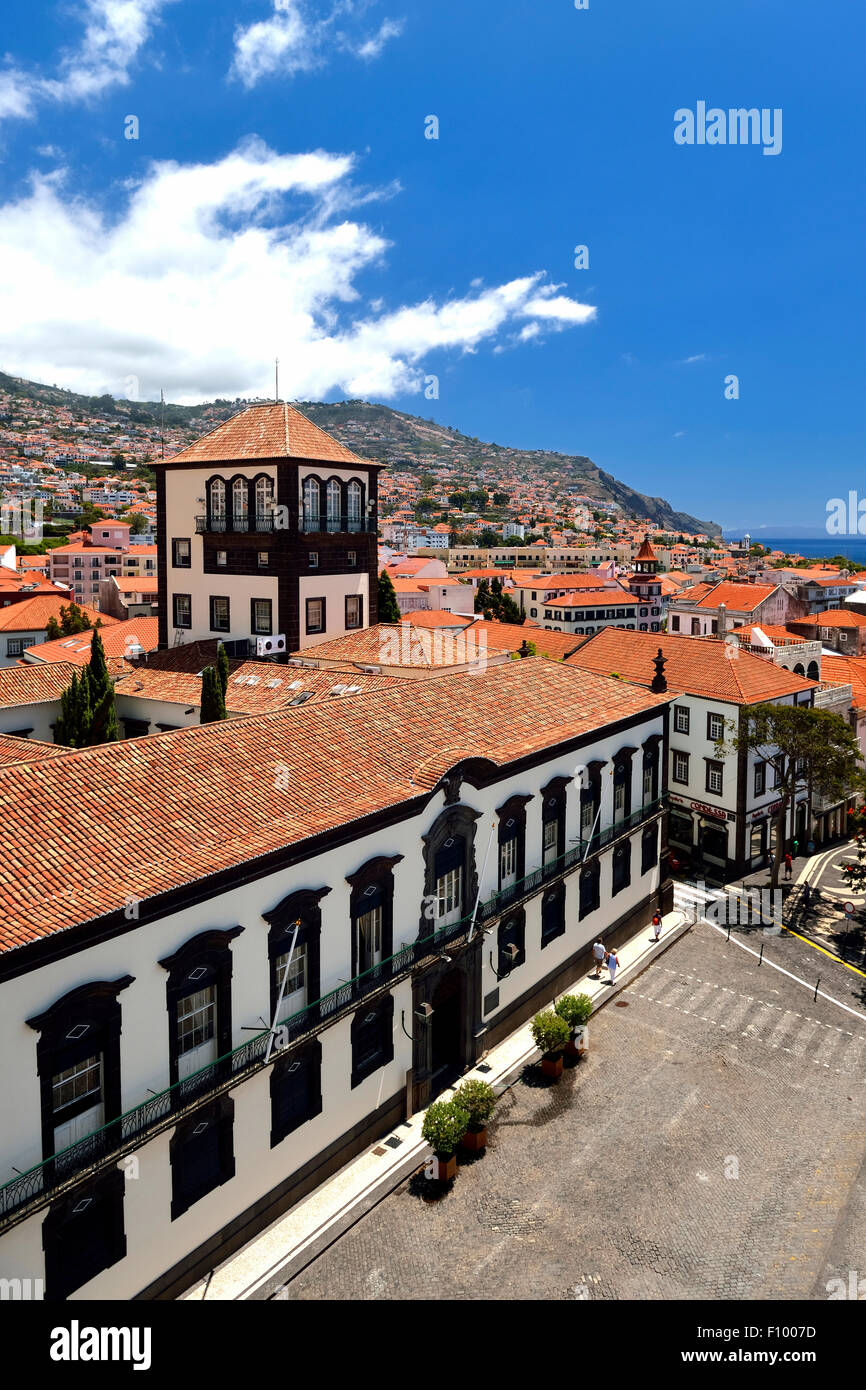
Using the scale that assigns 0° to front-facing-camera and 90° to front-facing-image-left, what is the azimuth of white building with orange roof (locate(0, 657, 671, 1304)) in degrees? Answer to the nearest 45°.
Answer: approximately 315°

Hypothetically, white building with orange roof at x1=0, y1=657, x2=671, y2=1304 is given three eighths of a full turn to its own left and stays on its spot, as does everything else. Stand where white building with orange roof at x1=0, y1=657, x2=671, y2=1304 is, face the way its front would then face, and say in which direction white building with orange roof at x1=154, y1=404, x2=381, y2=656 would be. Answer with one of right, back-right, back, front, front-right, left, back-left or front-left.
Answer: front

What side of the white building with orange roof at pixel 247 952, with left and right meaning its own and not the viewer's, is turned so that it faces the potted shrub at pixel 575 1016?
front

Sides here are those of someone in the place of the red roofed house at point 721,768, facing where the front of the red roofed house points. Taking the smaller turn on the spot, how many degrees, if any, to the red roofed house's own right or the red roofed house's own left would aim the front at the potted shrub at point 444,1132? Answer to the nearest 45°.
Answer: approximately 45° to the red roofed house's own left

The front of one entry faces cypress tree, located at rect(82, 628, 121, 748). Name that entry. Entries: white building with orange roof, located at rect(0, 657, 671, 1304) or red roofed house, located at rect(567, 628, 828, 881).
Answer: the red roofed house

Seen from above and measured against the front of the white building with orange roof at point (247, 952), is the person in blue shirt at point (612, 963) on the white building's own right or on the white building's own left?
on the white building's own left

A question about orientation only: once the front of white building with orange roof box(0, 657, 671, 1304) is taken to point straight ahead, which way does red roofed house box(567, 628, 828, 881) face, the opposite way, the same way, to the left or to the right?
to the right

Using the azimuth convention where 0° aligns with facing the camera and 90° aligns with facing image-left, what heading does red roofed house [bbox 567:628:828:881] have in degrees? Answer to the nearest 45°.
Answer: approximately 45°

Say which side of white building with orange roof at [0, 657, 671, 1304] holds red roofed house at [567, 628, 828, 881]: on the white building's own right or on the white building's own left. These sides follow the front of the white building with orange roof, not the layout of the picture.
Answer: on the white building's own left
